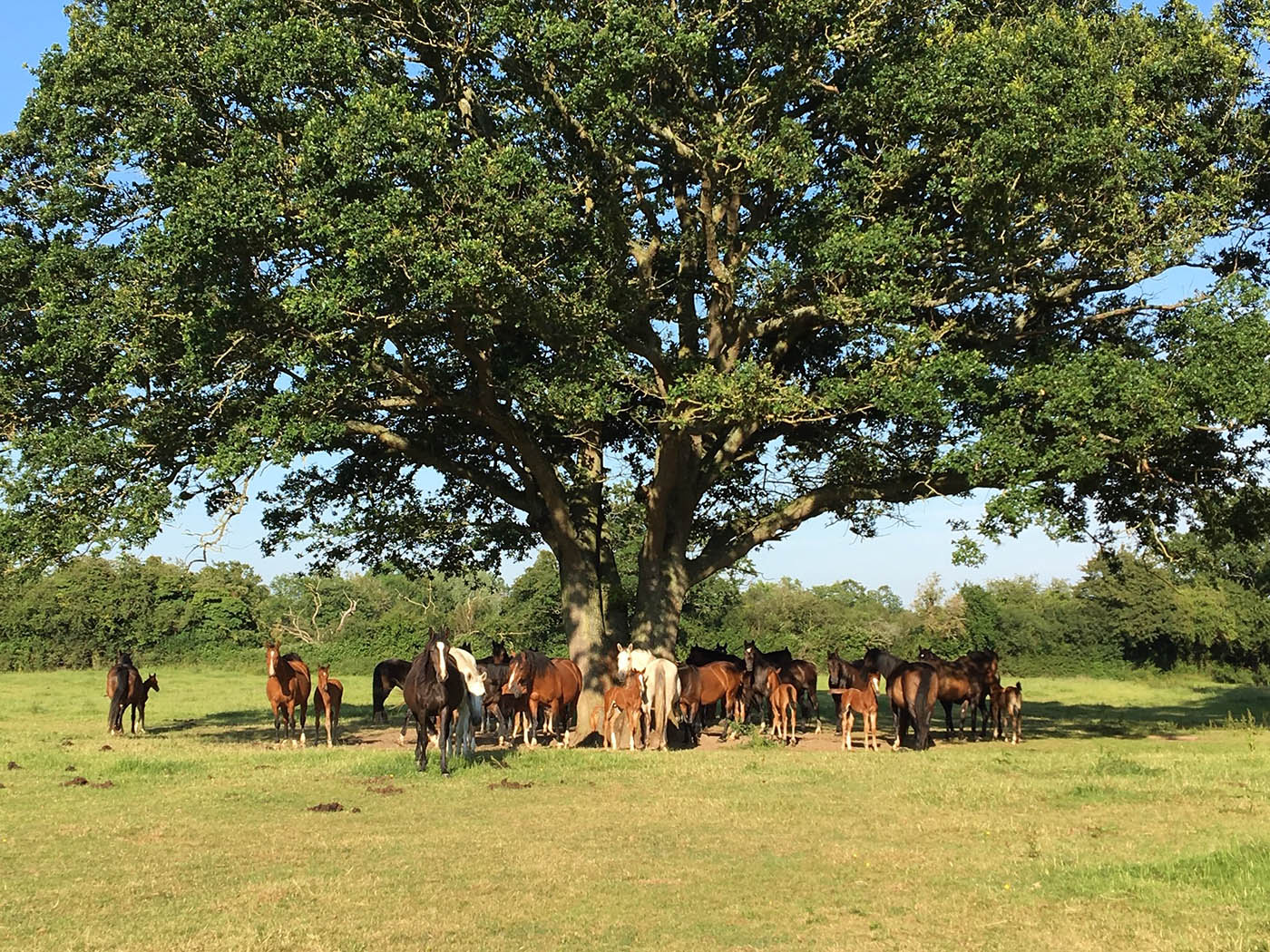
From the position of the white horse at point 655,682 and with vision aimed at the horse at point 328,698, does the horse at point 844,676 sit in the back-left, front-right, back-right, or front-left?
back-right

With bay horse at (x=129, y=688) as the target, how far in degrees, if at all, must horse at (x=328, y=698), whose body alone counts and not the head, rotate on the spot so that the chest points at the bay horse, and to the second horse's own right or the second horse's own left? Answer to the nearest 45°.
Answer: approximately 90° to the second horse's own right

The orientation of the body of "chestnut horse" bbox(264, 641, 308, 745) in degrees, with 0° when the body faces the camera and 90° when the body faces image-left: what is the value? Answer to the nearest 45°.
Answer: approximately 45°

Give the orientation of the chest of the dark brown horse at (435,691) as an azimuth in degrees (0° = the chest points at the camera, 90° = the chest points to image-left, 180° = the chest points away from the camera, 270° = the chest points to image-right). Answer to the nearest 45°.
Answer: approximately 0°

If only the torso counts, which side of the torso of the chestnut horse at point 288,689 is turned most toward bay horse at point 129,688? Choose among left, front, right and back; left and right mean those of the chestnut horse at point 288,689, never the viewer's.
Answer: right

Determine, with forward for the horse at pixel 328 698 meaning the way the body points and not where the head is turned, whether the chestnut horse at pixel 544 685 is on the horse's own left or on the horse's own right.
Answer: on the horse's own left

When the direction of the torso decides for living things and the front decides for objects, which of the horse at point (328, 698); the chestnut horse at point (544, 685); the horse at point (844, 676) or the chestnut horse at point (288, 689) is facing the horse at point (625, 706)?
the horse at point (844, 676)

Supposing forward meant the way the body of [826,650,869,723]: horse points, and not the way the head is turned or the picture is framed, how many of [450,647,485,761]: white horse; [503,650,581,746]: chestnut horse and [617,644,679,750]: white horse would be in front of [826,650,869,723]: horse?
3

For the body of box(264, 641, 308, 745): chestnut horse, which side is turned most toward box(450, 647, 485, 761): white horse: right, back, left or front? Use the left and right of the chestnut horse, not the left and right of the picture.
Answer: left

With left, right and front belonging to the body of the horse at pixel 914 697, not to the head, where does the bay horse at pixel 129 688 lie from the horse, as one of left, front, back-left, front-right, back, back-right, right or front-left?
front-left

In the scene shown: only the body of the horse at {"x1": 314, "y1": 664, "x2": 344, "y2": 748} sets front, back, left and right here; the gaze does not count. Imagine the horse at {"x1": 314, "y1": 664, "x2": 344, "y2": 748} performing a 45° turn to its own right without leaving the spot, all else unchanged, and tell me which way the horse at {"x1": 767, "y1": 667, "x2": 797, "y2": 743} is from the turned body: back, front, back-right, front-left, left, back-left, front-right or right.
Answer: back
